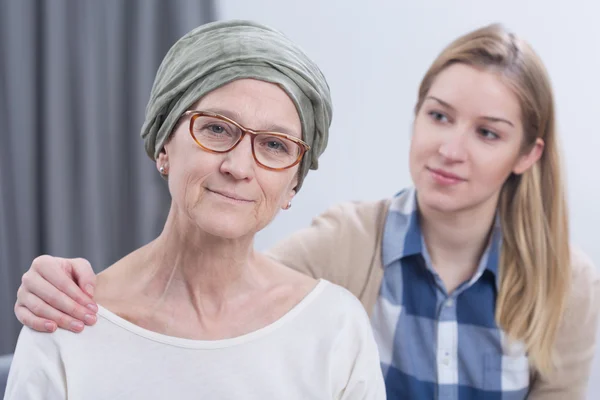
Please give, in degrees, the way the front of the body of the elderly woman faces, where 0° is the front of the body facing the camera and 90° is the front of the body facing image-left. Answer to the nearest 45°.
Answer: approximately 0°

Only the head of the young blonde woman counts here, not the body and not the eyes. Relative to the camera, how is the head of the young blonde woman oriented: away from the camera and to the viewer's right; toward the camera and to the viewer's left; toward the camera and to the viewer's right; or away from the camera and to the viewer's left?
toward the camera and to the viewer's left

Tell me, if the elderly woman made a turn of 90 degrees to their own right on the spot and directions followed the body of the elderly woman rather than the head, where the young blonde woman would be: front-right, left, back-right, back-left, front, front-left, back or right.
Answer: back-right
